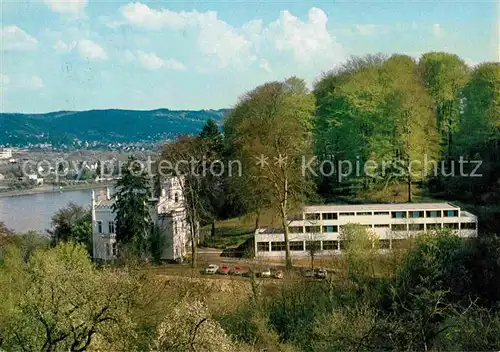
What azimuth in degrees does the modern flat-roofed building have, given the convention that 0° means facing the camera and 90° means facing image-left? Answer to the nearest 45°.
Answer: approximately 0°

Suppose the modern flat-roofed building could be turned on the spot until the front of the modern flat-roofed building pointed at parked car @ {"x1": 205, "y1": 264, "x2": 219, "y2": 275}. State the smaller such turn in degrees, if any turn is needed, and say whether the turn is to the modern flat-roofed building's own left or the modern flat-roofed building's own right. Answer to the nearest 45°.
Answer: approximately 45° to the modern flat-roofed building's own right

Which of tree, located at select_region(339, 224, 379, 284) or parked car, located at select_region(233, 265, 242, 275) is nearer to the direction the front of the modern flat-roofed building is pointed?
the tree

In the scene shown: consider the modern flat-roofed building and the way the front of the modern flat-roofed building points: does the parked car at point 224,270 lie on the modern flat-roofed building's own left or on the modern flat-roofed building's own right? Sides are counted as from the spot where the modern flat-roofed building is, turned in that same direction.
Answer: on the modern flat-roofed building's own right

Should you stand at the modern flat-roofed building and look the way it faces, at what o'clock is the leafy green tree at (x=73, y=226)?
The leafy green tree is roughly at 3 o'clock from the modern flat-roofed building.

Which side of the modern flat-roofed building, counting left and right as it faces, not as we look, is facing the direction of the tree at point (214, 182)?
right

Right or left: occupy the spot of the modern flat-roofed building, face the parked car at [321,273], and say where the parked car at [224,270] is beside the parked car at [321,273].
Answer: right

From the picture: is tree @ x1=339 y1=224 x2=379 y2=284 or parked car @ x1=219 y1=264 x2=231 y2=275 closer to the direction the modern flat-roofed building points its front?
the tree

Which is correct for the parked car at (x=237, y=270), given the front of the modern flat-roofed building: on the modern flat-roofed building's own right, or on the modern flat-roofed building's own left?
on the modern flat-roofed building's own right

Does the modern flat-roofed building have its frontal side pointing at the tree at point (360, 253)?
yes

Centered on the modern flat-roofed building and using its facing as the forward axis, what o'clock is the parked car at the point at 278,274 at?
The parked car is roughly at 1 o'clock from the modern flat-roofed building.

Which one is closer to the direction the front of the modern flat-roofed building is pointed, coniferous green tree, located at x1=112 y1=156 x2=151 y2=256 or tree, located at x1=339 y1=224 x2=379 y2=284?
the tree
